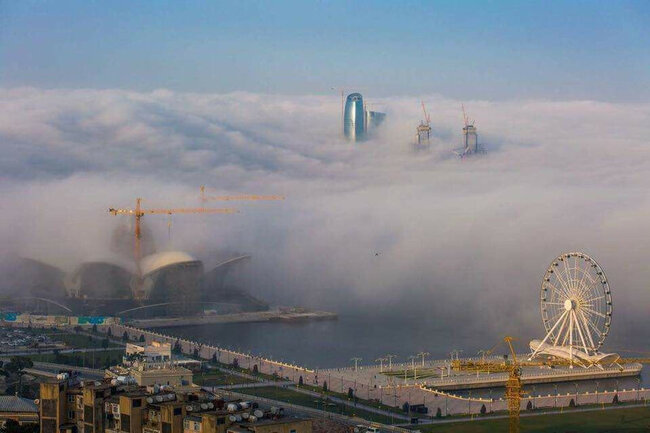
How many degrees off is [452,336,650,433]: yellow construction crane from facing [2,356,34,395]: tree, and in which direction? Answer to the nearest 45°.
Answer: approximately 180°

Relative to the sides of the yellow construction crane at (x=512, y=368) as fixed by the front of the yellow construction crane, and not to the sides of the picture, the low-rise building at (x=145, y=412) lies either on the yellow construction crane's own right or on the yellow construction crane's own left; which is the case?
on the yellow construction crane's own right
